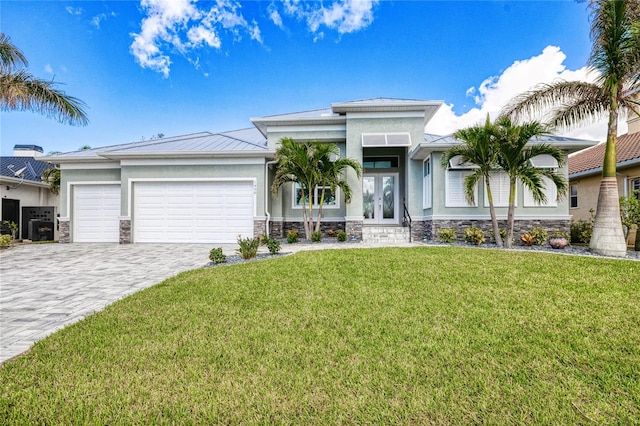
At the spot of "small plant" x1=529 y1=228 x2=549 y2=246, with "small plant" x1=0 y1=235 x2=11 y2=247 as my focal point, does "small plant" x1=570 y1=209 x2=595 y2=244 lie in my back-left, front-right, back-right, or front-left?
back-right

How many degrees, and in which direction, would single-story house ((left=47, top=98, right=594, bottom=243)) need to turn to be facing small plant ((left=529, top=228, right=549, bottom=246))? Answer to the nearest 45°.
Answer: approximately 90° to its left

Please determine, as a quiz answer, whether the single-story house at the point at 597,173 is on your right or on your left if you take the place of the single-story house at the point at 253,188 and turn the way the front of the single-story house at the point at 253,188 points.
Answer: on your left

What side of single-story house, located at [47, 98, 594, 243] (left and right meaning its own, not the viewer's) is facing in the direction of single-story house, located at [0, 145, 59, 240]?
right

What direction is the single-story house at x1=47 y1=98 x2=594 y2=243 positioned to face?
toward the camera

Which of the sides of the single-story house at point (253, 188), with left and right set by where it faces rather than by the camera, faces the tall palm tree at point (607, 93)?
left

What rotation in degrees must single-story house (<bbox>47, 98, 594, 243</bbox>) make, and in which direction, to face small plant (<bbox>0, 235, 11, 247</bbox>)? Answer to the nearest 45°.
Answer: approximately 90° to its right

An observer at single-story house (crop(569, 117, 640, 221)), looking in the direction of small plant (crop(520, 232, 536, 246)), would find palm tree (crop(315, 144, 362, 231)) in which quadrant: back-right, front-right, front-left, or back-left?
front-right

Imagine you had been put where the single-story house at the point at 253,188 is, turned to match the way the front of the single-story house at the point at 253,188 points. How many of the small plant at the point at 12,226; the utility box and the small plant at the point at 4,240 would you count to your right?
3

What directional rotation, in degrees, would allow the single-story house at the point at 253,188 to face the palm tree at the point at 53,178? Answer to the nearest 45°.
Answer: approximately 90° to its right

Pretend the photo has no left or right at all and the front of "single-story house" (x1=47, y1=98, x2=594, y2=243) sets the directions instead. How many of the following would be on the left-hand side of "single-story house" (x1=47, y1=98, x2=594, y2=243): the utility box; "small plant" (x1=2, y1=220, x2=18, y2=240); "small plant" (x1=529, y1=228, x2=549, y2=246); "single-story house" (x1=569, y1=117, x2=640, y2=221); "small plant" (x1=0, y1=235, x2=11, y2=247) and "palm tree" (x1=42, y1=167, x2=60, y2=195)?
2

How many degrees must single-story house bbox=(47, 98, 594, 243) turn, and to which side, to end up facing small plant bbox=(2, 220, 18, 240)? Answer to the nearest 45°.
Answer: approximately 90° to its right

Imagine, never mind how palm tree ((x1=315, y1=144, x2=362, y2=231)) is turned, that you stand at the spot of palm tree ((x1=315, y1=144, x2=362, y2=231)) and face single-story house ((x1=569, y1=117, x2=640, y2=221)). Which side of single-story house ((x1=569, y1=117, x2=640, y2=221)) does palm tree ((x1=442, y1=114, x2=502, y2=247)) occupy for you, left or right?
right

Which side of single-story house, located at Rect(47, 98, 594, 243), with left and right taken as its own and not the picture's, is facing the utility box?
right
